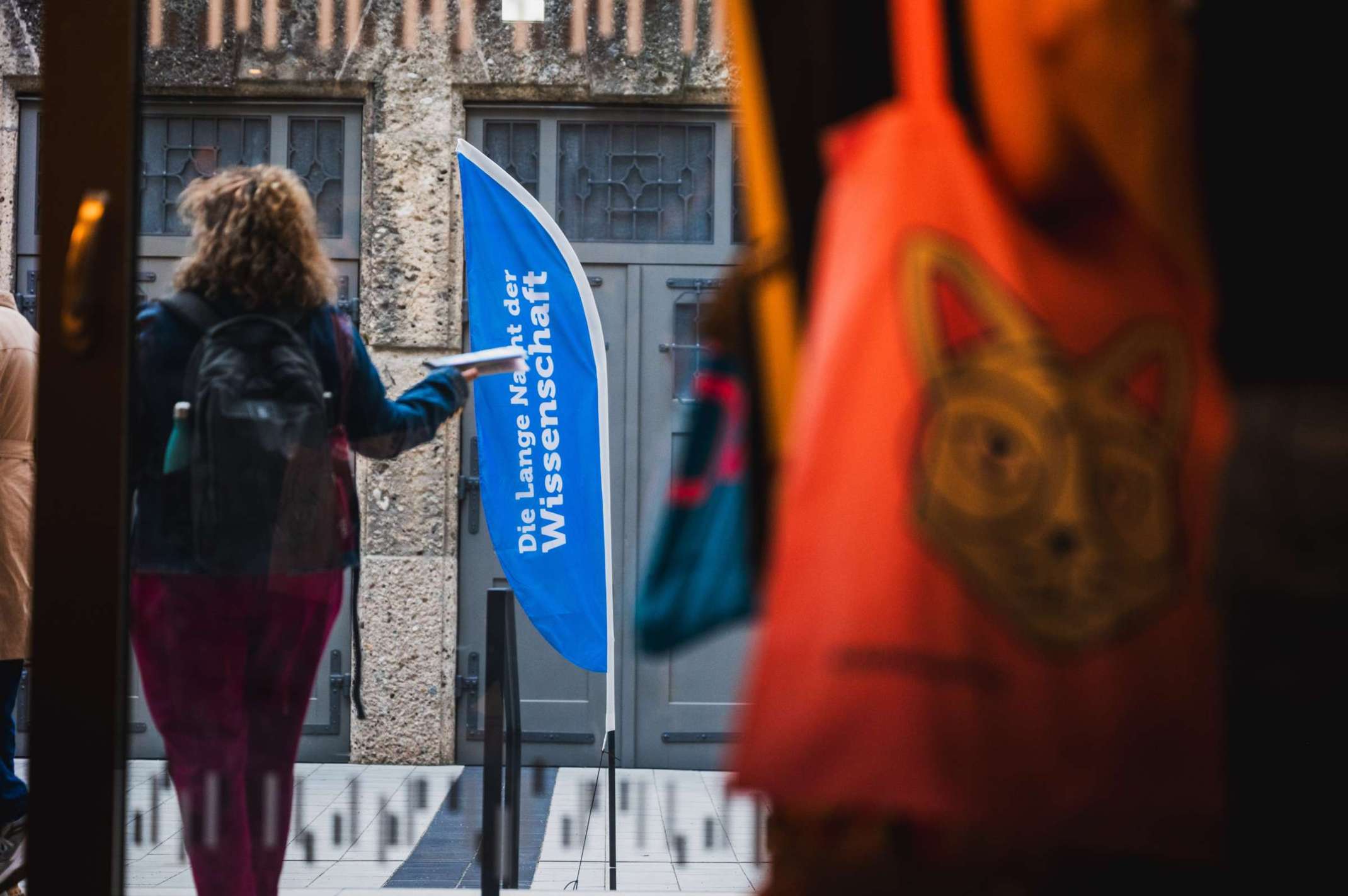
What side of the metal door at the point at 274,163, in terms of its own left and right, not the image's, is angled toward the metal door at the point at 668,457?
left

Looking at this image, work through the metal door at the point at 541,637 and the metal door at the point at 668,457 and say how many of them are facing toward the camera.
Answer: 2

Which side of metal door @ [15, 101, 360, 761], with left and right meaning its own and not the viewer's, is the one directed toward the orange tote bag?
front

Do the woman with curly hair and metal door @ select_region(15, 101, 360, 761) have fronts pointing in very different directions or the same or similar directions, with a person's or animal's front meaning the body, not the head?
very different directions

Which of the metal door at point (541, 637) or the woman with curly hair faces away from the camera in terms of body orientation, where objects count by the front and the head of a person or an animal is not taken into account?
the woman with curly hair

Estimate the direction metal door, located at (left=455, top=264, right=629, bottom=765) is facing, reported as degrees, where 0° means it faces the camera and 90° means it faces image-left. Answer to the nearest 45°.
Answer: approximately 0°

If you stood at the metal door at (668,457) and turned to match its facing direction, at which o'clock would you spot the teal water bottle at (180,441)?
The teal water bottle is roughly at 2 o'clock from the metal door.

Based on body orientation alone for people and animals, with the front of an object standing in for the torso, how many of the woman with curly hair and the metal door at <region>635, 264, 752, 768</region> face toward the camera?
1

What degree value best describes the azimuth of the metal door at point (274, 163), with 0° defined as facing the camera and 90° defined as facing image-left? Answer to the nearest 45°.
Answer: approximately 0°

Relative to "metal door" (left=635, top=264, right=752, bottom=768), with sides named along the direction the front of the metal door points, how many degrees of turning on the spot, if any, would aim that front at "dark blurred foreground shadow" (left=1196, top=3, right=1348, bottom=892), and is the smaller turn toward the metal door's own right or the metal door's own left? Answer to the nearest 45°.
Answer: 0° — it already faces them

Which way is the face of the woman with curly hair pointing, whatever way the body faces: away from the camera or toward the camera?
away from the camera

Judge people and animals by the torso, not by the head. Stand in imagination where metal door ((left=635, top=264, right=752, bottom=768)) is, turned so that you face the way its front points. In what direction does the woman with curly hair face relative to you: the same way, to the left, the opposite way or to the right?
the opposite way

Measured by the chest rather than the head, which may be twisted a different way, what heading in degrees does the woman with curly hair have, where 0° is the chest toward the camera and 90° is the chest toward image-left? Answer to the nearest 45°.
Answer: approximately 180°
